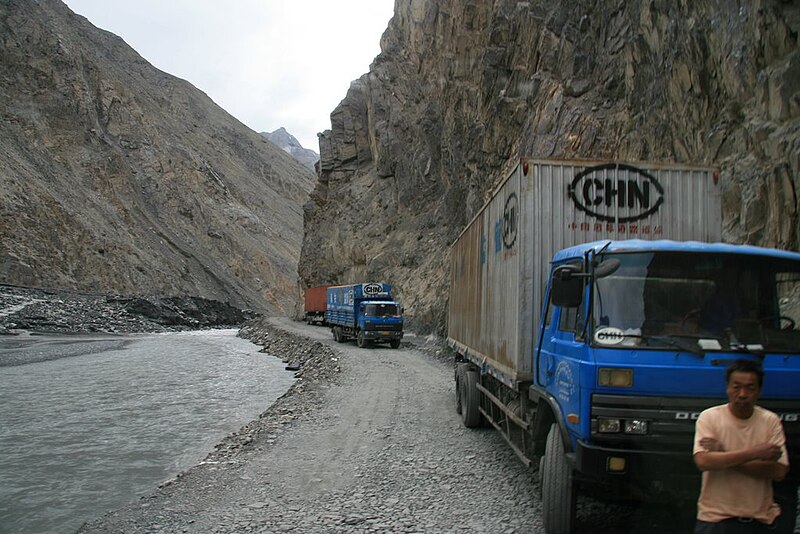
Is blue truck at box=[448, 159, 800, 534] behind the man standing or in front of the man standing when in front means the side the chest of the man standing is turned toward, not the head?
behind

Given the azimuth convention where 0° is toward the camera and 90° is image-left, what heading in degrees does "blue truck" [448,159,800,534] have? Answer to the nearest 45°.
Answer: approximately 315°

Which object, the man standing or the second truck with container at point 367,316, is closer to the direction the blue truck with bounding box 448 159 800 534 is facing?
the man standing

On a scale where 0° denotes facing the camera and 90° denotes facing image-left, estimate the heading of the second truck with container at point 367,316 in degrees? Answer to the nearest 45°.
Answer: approximately 315°

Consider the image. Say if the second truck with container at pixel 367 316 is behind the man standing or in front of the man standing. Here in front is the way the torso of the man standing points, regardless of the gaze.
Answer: behind

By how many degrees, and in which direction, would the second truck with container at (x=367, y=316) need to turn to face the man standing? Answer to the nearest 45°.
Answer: approximately 45° to its right

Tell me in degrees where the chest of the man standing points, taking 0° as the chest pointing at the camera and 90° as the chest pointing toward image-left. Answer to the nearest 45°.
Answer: approximately 0°
